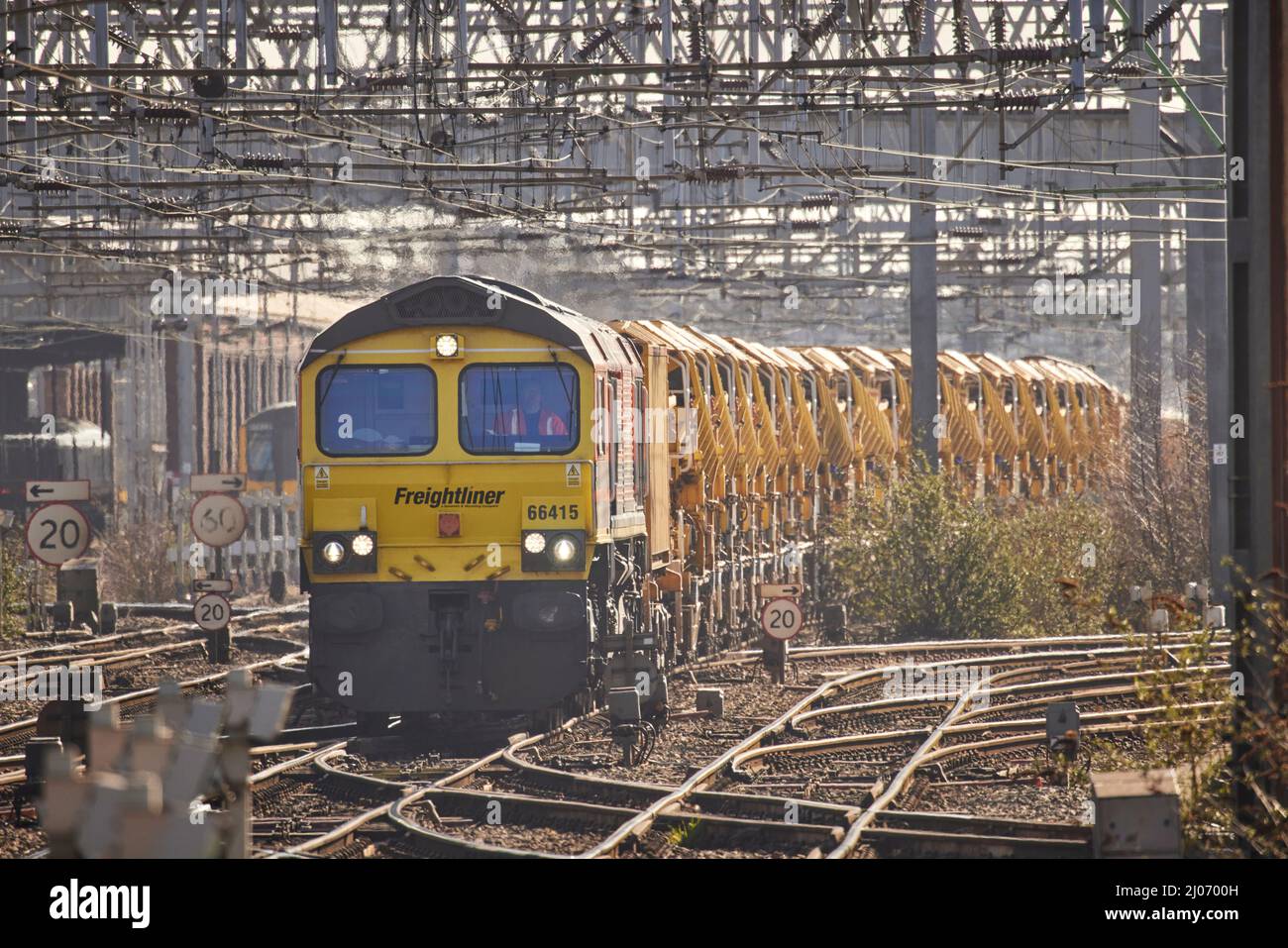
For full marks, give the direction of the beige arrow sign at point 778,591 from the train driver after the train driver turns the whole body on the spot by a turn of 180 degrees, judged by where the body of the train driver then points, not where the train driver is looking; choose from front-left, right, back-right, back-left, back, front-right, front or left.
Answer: front-right

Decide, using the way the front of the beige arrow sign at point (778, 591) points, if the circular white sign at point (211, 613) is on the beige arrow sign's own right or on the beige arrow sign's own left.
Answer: on the beige arrow sign's own right

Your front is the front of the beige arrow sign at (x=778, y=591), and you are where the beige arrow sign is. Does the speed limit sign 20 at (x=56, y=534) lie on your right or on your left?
on your right

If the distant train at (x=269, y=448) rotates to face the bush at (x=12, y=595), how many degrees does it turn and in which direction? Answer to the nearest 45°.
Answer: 0° — it already faces it

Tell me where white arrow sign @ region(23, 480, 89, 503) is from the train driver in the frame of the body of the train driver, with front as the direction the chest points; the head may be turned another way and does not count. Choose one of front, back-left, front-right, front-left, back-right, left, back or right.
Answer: back-right

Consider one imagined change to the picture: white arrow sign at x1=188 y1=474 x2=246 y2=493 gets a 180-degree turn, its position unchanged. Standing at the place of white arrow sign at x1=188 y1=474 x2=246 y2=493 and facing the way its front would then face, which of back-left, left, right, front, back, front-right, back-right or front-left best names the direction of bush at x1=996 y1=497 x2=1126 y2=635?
right

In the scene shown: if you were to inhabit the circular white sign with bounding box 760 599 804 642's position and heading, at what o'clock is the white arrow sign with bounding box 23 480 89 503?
The white arrow sign is roughly at 3 o'clock from the circular white sign.

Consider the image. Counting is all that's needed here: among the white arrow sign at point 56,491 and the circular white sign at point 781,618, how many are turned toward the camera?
2

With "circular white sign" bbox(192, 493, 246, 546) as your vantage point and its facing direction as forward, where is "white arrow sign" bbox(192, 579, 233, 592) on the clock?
The white arrow sign is roughly at 12 o'clock from the circular white sign.
